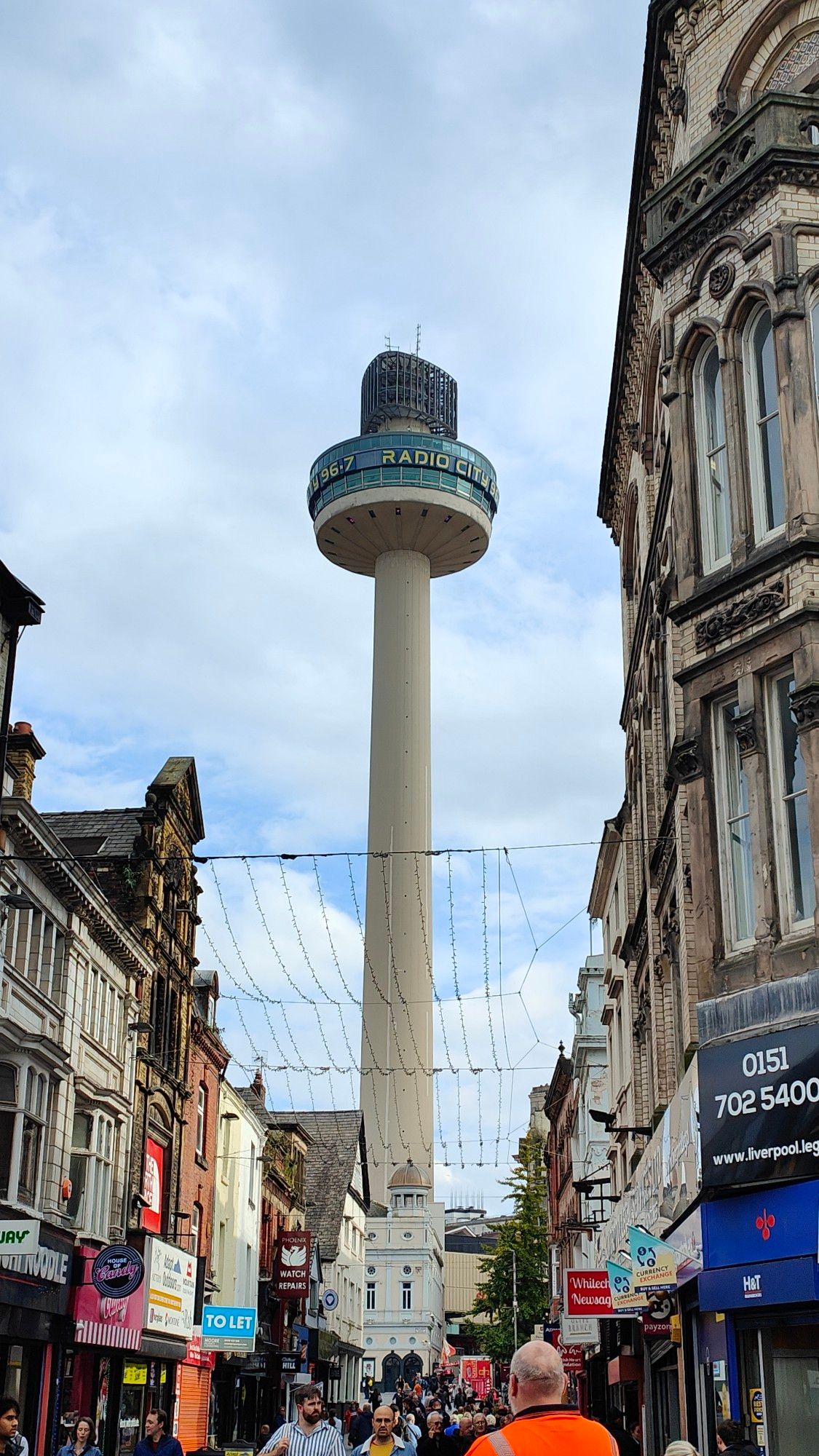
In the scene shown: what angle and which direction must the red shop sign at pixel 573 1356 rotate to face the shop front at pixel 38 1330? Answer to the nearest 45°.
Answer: approximately 45° to its right

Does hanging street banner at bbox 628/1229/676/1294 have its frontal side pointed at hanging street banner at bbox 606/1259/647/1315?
no

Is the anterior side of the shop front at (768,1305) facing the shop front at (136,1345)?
no

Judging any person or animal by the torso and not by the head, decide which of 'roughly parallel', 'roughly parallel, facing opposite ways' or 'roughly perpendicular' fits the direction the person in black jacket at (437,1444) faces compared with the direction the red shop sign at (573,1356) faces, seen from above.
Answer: roughly parallel

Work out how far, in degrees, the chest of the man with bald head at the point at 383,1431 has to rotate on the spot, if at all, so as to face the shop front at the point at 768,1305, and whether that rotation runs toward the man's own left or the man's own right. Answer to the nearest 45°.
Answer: approximately 90° to the man's own left

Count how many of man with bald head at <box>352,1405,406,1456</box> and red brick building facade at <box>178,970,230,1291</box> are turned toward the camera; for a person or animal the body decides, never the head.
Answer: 1

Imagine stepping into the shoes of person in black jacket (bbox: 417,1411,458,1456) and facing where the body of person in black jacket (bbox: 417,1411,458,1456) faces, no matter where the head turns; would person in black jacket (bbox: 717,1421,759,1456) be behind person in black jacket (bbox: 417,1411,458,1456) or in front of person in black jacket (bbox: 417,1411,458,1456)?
in front

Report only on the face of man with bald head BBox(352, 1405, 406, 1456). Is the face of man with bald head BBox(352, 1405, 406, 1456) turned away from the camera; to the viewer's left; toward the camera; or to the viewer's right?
toward the camera

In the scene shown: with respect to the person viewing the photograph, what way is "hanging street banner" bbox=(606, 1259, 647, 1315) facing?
facing the viewer

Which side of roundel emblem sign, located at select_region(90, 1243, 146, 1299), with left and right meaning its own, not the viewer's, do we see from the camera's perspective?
front

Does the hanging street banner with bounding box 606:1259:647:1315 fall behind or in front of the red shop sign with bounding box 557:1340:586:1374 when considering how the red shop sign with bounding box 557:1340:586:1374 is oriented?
in front

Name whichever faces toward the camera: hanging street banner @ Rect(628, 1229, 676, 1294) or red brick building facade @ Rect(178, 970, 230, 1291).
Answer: the hanging street banner

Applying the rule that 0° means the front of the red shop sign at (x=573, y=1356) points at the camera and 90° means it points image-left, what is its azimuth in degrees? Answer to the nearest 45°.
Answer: approximately 0°

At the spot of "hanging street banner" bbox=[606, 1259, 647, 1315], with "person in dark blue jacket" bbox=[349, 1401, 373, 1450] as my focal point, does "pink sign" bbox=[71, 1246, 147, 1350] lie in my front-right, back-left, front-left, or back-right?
front-left

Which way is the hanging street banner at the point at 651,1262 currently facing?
toward the camera

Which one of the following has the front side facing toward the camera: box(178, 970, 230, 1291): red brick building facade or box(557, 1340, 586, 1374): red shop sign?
the red shop sign
